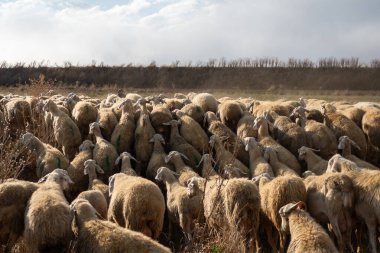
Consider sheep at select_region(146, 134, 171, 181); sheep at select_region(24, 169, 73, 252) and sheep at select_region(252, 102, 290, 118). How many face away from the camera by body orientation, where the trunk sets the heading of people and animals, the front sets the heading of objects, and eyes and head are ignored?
2

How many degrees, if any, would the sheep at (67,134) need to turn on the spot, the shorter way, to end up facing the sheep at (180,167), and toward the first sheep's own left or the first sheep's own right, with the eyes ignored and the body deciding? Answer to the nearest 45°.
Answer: approximately 180°

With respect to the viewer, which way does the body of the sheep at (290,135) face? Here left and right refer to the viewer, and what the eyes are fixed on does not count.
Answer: facing away from the viewer and to the left of the viewer

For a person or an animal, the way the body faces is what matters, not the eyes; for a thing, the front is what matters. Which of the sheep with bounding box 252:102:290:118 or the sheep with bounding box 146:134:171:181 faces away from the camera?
the sheep with bounding box 146:134:171:181

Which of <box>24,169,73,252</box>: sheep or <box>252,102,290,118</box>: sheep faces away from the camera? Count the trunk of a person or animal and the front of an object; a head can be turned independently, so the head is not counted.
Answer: <box>24,169,73,252</box>: sheep

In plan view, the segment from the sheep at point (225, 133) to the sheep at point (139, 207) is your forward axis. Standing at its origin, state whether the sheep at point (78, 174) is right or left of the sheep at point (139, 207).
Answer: right

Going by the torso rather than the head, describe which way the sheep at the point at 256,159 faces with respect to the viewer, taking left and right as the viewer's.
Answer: facing away from the viewer and to the left of the viewer

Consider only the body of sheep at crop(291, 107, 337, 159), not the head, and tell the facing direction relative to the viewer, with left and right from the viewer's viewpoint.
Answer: facing away from the viewer and to the left of the viewer

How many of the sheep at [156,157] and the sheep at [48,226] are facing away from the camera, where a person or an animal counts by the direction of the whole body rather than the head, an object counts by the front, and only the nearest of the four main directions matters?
2

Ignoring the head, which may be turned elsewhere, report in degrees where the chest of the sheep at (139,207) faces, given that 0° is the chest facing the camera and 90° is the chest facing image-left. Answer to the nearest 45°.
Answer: approximately 135°
